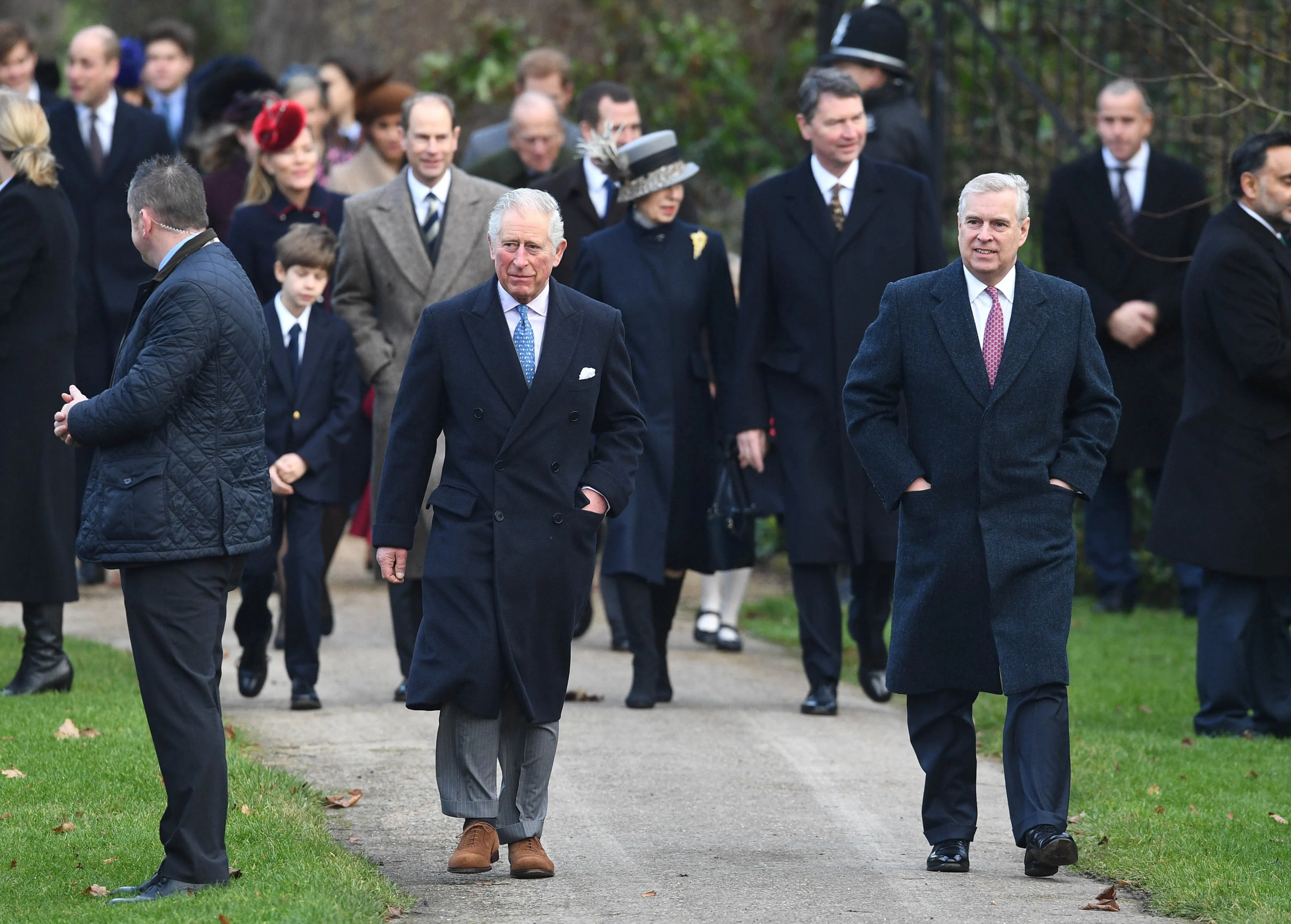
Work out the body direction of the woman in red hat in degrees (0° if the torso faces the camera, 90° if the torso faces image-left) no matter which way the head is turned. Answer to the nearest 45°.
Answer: approximately 315°

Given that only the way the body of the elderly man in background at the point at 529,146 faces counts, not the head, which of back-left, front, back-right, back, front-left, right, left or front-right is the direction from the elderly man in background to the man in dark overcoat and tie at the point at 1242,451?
front-left

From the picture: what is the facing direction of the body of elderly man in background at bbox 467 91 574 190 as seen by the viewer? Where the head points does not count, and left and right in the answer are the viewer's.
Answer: facing the viewer

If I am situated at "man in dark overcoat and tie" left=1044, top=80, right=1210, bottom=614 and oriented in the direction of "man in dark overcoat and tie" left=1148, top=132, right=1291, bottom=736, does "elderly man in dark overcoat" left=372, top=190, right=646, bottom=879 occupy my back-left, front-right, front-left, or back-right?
front-right

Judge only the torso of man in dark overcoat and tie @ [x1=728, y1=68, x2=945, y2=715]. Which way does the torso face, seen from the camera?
toward the camera

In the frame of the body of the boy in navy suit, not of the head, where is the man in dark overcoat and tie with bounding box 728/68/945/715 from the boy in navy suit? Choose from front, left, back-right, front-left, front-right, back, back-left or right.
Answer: left

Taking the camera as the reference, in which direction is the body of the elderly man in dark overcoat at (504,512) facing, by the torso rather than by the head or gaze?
toward the camera

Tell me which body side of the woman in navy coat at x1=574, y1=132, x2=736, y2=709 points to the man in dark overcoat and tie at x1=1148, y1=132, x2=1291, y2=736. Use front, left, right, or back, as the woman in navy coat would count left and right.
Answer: left

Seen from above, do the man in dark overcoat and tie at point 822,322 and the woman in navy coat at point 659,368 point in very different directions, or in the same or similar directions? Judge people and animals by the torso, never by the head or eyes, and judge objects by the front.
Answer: same or similar directions

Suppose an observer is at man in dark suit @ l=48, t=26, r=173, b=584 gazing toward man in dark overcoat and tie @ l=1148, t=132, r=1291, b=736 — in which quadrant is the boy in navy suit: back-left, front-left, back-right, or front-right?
front-right

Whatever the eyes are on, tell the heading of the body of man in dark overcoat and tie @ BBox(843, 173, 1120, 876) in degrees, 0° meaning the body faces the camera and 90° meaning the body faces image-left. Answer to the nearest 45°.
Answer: approximately 0°

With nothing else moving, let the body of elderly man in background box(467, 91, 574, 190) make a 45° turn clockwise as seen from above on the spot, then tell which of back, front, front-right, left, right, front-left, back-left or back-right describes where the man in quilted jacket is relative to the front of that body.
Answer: front-left

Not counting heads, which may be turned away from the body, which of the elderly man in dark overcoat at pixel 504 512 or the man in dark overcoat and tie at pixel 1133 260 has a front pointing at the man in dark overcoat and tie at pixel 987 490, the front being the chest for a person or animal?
the man in dark overcoat and tie at pixel 1133 260

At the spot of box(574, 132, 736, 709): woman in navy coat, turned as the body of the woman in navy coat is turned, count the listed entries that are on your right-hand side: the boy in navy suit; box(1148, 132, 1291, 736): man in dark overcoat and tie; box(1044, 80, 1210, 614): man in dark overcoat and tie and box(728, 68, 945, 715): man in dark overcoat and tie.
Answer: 1

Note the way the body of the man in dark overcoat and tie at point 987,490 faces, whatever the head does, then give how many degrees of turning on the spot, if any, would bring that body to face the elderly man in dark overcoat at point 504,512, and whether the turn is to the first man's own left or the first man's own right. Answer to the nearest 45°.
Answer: approximately 90° to the first man's own right

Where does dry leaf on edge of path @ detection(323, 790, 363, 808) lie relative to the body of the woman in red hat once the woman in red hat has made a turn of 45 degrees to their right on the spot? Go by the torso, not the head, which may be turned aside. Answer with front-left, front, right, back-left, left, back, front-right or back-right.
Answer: front

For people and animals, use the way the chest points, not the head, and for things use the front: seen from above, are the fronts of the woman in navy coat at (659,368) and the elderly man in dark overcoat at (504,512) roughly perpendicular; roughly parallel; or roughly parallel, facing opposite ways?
roughly parallel

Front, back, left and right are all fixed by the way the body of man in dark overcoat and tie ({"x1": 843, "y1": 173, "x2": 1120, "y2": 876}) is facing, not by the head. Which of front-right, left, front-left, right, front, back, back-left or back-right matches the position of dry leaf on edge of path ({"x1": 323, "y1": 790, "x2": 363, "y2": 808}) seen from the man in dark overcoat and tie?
right
